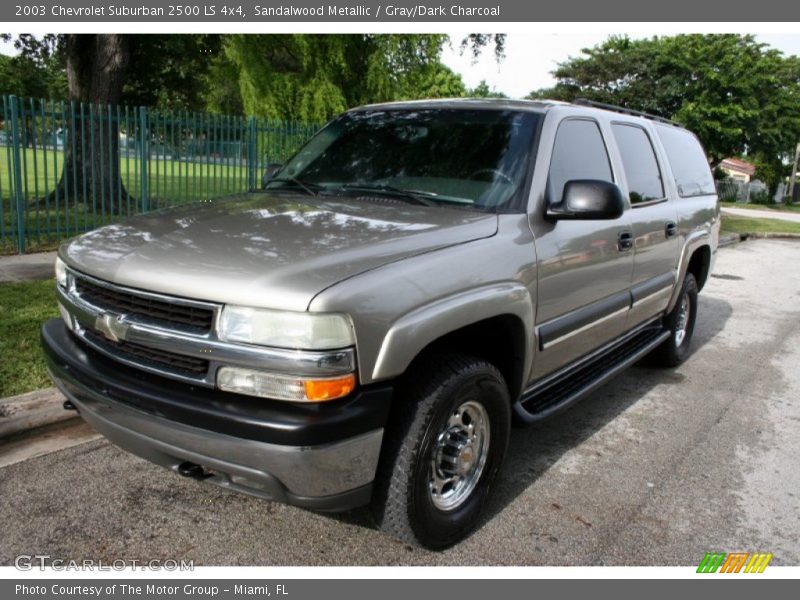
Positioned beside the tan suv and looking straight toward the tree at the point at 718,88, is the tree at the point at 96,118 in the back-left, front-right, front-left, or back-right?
front-left

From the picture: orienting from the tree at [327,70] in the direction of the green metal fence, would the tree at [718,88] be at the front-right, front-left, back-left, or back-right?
back-left

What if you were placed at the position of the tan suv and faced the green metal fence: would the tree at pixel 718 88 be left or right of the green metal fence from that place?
right

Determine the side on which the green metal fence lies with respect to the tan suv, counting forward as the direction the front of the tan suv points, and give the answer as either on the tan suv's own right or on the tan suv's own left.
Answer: on the tan suv's own right

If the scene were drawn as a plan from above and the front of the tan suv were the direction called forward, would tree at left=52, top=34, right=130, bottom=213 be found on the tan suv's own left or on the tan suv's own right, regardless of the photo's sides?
on the tan suv's own right

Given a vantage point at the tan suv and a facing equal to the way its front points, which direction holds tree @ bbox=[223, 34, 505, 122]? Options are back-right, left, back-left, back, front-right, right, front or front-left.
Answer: back-right

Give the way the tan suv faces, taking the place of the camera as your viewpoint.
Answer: facing the viewer and to the left of the viewer
